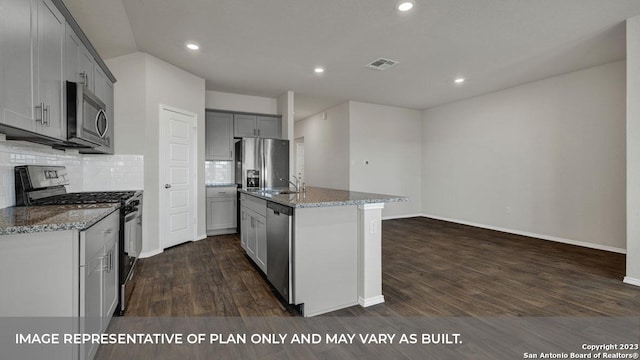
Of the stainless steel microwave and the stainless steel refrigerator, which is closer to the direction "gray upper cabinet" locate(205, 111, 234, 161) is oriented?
the stainless steel microwave

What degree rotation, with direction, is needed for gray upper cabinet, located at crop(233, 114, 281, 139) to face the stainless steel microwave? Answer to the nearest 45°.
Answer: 0° — it already faces it

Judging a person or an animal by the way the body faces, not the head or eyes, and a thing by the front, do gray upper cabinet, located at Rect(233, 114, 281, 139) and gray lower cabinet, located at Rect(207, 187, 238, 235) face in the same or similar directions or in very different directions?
same or similar directions

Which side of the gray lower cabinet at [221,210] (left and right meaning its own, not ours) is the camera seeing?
front

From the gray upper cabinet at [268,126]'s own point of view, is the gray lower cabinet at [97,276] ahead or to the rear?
ahead

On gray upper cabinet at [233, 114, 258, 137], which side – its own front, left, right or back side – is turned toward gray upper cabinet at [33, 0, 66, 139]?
front

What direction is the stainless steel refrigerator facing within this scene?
toward the camera

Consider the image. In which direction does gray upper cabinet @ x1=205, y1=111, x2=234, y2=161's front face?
toward the camera

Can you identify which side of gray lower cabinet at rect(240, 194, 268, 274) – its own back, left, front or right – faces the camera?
left

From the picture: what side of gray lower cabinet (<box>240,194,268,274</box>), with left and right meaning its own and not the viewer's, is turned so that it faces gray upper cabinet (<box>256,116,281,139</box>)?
right

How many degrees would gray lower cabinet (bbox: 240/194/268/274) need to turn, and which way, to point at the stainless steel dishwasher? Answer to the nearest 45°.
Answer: approximately 90° to its left

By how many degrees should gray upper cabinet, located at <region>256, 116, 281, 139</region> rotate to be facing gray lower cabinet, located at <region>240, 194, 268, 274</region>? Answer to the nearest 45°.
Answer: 0° — it already faces it

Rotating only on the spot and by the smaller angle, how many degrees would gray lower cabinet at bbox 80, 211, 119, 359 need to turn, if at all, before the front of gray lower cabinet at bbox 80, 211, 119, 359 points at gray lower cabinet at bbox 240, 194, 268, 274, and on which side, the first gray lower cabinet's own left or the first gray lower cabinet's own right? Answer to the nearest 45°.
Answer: approximately 45° to the first gray lower cabinet's own left

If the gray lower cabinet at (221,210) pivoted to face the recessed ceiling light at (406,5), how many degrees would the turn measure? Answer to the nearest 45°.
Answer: approximately 45° to its left

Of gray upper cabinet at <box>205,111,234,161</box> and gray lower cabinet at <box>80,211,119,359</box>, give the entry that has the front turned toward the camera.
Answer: the gray upper cabinet

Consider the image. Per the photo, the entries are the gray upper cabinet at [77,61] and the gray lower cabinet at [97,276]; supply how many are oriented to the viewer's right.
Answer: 2

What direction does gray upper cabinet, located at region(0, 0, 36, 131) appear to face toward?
to the viewer's right

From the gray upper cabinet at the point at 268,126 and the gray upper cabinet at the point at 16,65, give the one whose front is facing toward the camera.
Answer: the gray upper cabinet at the point at 268,126
